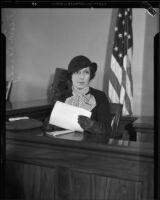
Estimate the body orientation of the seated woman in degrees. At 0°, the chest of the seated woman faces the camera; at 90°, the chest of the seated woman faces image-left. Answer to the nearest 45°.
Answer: approximately 0°
